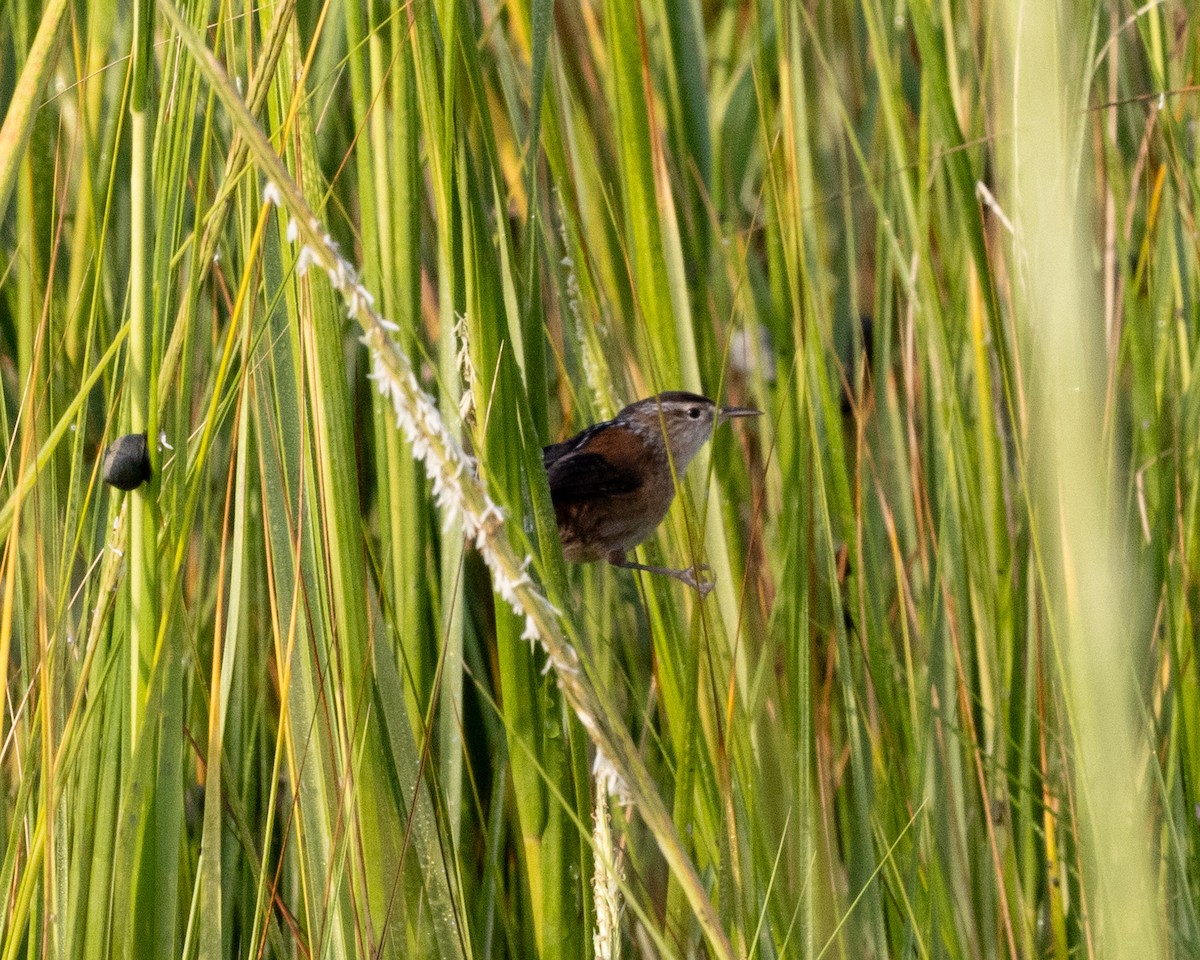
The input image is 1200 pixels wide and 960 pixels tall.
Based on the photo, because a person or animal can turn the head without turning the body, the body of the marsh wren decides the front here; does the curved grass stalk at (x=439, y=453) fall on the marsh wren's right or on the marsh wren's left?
on the marsh wren's right

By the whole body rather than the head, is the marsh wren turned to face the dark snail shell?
no

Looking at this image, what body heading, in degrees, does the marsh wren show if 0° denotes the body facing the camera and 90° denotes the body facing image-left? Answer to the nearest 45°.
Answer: approximately 270°
